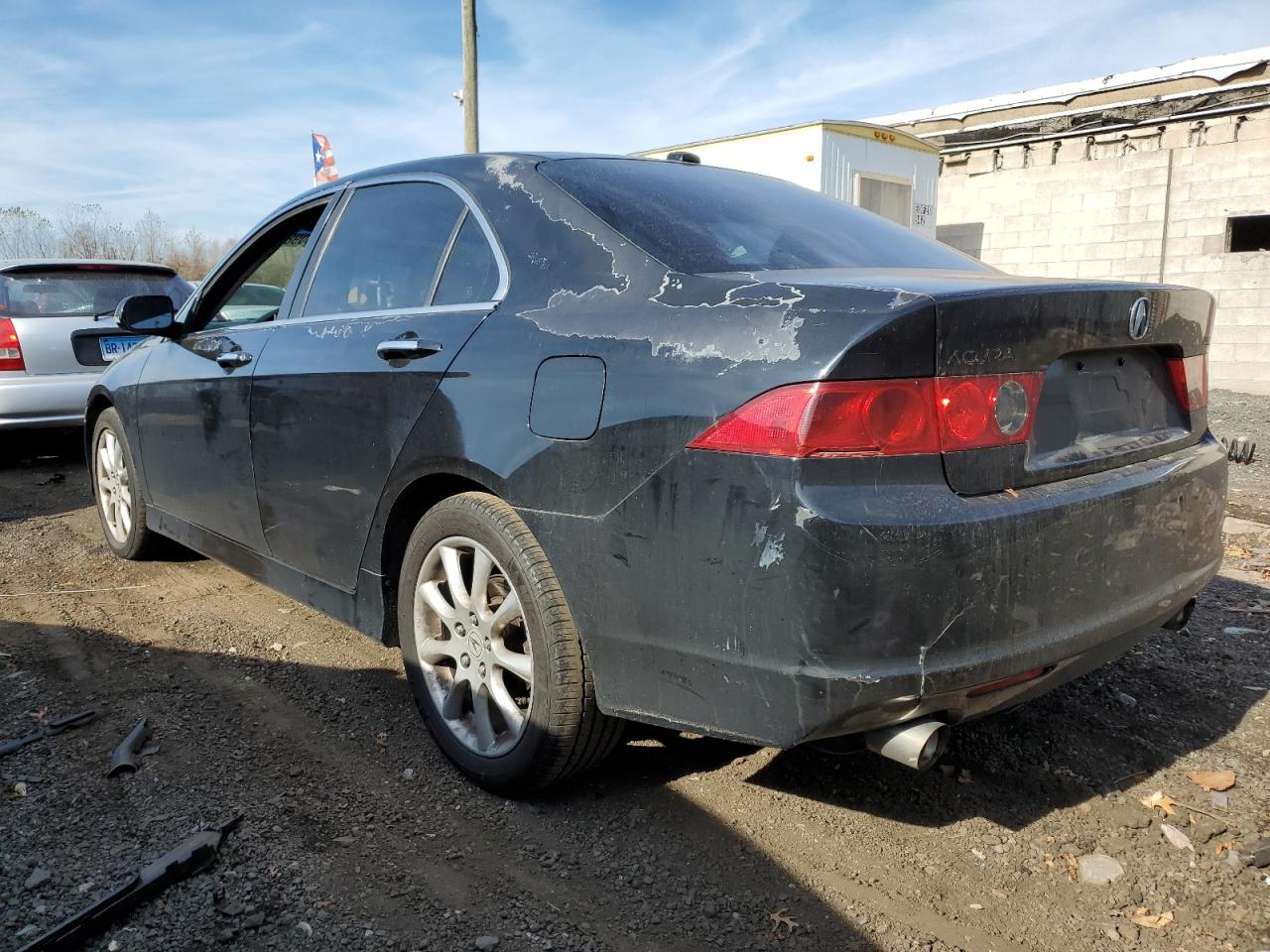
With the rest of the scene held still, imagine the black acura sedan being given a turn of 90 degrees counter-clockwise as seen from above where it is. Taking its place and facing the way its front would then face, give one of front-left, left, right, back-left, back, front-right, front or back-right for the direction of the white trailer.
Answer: back-right

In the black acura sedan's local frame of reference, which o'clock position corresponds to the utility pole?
The utility pole is roughly at 1 o'clock from the black acura sedan.

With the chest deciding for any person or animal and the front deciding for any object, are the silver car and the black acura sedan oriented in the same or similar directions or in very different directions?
same or similar directions

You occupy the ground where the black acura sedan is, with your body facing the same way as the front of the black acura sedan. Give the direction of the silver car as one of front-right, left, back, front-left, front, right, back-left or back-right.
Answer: front

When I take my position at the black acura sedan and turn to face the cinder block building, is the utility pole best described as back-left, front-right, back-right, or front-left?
front-left

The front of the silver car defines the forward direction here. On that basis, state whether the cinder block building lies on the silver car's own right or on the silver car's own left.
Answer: on the silver car's own right

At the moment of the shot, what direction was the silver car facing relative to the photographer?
facing away from the viewer

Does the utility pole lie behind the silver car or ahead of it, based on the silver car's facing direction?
ahead

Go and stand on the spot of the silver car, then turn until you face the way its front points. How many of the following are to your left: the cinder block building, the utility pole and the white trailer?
0

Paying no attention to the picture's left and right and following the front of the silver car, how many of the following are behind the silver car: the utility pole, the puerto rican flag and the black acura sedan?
1

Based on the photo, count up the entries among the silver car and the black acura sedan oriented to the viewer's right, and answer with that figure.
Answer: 0

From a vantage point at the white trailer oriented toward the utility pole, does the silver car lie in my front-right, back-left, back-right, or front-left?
front-left

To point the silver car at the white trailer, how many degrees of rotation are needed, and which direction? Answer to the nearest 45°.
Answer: approximately 90° to its right

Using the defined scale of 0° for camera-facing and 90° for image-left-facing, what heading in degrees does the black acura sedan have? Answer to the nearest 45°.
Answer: approximately 135°
